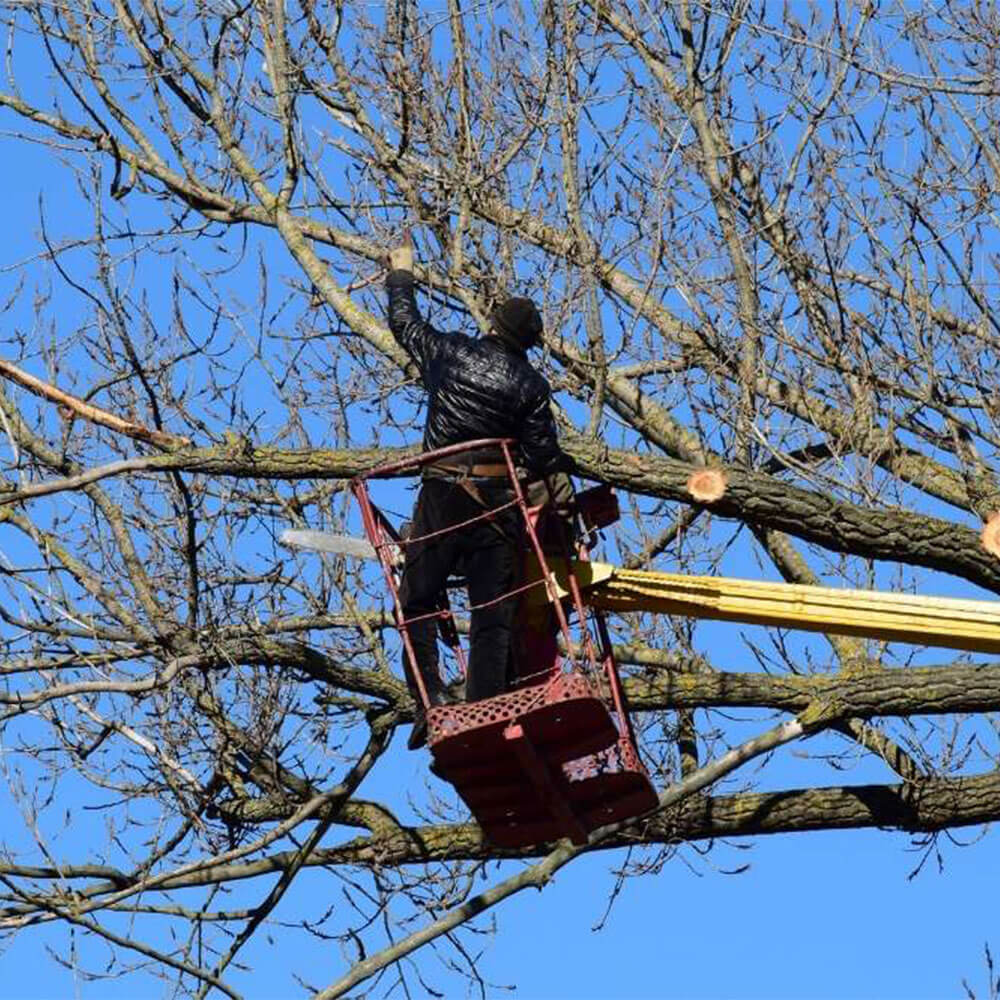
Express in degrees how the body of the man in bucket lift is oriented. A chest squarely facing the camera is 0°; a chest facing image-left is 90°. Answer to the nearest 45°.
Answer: approximately 180°
